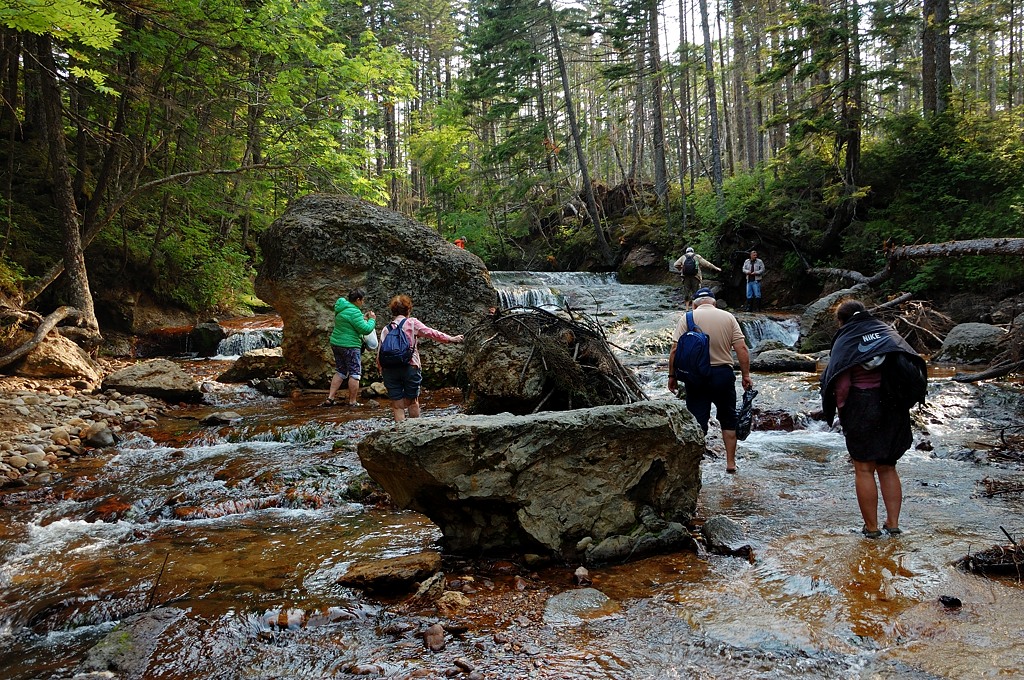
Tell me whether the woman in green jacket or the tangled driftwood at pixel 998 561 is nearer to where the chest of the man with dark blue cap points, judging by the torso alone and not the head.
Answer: the woman in green jacket

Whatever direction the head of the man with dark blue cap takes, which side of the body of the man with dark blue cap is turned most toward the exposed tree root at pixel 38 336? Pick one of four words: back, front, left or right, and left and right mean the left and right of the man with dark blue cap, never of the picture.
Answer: left

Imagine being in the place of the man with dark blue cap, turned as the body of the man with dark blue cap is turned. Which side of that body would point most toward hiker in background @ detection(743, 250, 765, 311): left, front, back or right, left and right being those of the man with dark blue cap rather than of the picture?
front

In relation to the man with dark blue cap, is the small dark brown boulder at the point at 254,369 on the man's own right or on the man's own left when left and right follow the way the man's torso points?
on the man's own left

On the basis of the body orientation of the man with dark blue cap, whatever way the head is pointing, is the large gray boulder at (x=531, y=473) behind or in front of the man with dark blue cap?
behind

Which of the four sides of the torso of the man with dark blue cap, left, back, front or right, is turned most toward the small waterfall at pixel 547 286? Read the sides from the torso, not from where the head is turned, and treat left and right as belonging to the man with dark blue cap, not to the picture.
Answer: front

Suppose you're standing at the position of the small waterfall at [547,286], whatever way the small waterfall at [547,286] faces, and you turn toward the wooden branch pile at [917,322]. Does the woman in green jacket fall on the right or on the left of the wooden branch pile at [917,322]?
right

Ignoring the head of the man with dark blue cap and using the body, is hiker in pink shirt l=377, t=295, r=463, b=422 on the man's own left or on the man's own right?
on the man's own left

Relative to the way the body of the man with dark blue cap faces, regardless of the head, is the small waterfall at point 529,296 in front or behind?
in front

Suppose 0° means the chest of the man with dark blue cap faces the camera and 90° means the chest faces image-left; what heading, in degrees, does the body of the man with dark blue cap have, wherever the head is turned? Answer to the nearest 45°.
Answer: approximately 180°

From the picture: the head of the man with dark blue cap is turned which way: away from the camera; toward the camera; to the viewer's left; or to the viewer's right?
away from the camera
